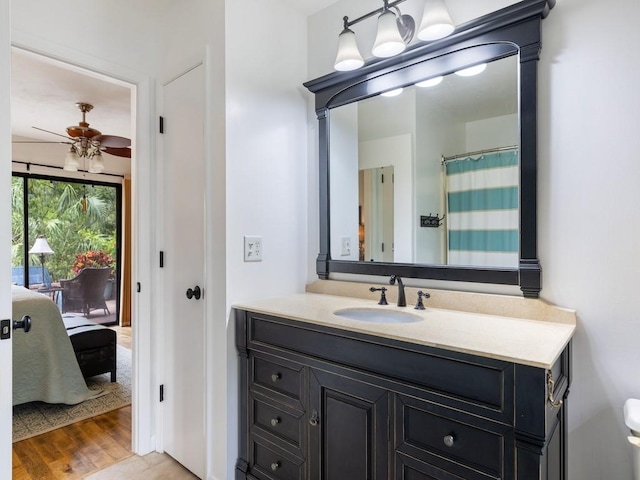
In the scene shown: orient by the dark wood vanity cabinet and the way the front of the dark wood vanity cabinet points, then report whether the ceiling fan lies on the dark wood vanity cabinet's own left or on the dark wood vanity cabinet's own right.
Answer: on the dark wood vanity cabinet's own right

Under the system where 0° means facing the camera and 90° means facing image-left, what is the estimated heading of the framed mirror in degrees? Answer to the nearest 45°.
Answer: approximately 45°

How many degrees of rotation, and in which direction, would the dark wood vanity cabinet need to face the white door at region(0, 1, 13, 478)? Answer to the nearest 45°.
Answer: approximately 45° to its right

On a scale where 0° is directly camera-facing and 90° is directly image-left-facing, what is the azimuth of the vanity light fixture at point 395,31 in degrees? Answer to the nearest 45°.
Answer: approximately 45°

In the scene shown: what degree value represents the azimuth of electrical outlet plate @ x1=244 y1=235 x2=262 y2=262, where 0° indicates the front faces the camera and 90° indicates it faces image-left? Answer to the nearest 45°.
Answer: approximately 315°

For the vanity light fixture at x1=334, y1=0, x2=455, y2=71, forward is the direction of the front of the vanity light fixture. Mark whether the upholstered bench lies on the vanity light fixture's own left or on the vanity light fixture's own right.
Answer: on the vanity light fixture's own right

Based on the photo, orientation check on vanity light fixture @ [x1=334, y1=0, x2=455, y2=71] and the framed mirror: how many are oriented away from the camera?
0
